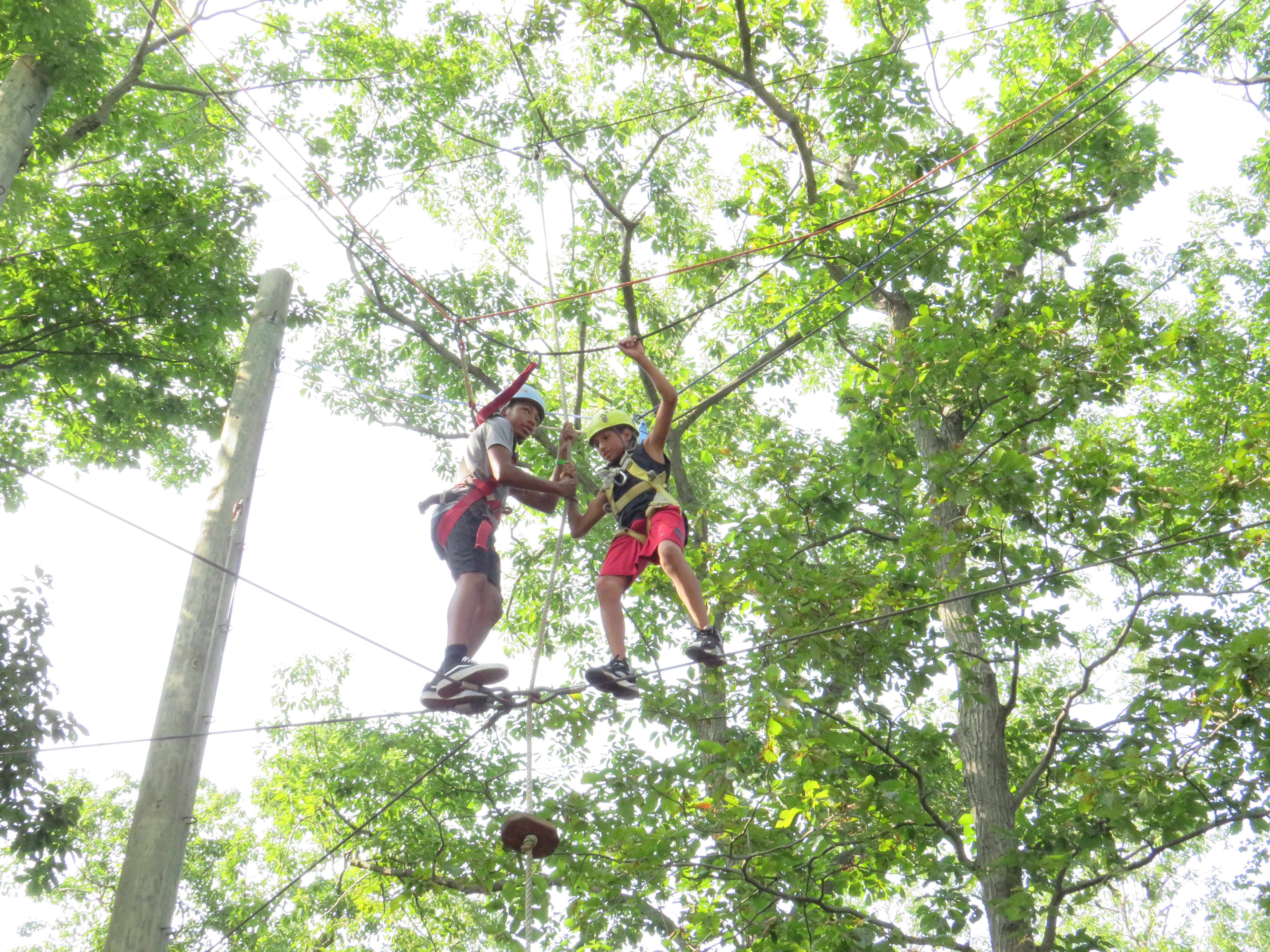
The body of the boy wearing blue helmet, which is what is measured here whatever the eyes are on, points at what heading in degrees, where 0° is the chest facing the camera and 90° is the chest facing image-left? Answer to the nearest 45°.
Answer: approximately 270°

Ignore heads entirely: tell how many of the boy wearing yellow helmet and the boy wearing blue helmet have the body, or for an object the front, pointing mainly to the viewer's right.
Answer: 1

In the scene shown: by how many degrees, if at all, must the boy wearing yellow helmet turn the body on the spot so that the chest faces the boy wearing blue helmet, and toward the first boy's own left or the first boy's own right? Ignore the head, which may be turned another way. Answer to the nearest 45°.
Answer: approximately 45° to the first boy's own right

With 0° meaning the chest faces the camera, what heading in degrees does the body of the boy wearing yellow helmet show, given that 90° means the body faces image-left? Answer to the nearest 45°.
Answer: approximately 45°

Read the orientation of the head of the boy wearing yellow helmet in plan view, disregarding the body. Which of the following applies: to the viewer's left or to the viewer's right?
to the viewer's left

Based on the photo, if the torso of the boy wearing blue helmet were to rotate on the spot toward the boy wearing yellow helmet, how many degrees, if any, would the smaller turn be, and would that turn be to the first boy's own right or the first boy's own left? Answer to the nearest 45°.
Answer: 0° — they already face them
